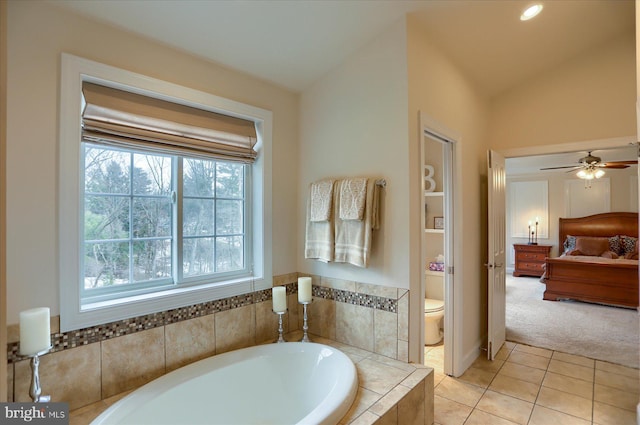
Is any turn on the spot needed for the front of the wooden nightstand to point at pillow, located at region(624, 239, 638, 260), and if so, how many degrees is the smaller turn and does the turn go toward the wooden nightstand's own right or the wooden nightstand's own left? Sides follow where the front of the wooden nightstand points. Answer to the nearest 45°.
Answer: approximately 90° to the wooden nightstand's own left

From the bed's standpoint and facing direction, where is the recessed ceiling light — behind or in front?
in front

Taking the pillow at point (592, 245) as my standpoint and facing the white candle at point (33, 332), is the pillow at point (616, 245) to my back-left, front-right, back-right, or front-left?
back-left

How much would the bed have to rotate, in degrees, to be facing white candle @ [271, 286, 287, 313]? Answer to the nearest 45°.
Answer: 0° — it already faces it

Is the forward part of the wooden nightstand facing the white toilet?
yes

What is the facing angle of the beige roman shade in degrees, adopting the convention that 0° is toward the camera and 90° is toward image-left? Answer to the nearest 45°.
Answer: approximately 315°

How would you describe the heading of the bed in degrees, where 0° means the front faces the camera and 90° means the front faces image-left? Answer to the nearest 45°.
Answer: approximately 0°

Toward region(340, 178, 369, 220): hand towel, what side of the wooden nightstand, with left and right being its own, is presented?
front

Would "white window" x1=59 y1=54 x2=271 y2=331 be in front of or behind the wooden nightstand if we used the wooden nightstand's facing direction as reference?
in front

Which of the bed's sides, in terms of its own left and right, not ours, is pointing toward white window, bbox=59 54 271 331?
front
